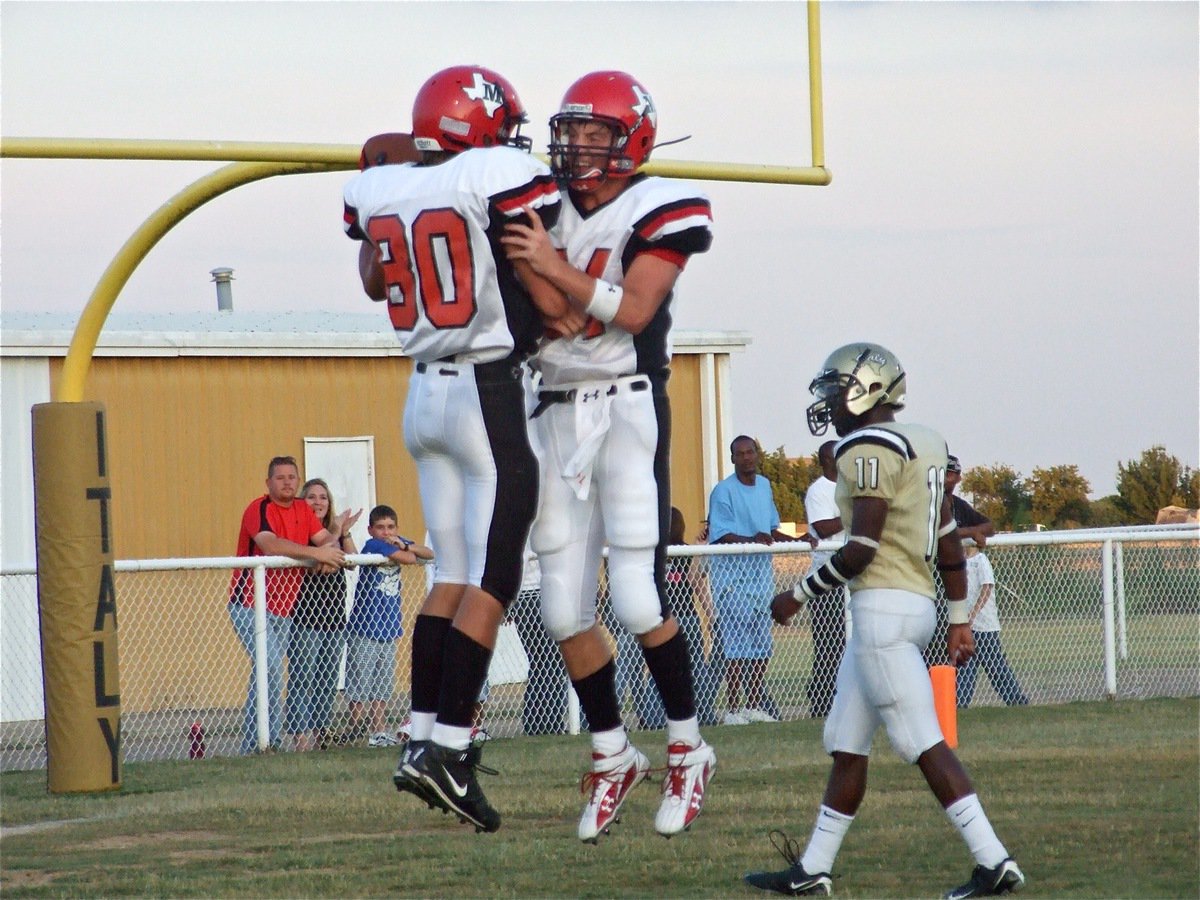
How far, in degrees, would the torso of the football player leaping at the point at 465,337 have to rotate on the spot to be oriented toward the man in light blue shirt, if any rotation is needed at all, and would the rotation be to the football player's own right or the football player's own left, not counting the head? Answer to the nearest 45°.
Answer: approximately 45° to the football player's own left

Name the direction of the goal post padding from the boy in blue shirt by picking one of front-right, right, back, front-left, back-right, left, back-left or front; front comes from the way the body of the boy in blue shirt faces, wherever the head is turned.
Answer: right

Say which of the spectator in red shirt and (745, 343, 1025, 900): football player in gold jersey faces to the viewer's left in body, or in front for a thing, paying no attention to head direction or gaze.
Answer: the football player in gold jersey

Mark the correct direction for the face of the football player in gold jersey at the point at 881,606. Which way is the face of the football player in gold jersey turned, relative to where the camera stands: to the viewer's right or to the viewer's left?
to the viewer's left

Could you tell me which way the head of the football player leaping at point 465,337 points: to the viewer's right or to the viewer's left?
to the viewer's right

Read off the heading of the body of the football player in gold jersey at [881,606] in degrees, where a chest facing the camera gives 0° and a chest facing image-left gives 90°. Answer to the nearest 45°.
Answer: approximately 90°

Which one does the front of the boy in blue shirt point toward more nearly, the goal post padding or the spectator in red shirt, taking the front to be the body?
the goal post padding

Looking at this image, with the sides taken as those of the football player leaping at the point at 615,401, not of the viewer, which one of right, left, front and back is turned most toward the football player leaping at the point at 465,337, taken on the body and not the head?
front

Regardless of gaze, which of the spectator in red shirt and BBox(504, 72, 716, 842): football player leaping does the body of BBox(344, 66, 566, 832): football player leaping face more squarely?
the football player leaping

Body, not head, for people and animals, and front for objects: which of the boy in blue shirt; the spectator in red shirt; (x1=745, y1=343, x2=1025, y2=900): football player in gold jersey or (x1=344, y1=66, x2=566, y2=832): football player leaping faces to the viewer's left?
the football player in gold jersey

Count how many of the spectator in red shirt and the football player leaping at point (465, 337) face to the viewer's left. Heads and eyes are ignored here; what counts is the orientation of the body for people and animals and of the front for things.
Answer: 0

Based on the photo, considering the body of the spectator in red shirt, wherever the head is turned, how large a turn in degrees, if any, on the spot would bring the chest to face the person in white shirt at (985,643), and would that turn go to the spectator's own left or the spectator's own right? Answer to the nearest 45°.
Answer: approximately 45° to the spectator's own left

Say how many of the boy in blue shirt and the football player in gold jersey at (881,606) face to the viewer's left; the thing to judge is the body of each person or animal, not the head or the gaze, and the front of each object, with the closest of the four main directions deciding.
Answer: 1

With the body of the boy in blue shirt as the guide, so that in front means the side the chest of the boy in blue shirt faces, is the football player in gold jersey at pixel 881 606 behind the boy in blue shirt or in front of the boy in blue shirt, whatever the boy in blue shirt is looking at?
in front
